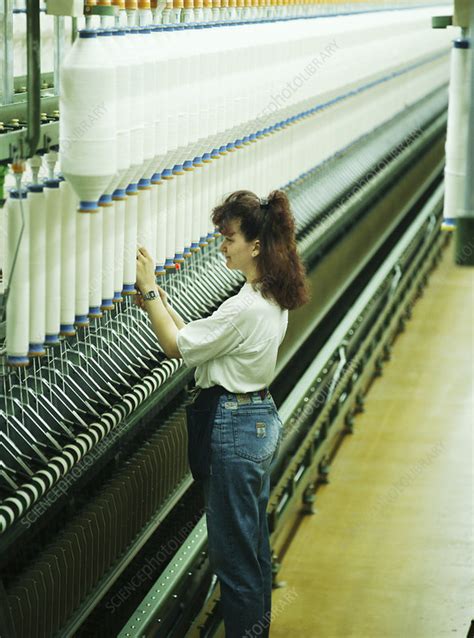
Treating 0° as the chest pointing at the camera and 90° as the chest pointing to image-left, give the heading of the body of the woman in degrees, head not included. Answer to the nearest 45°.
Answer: approximately 90°

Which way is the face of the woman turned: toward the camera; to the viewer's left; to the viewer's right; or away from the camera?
to the viewer's left
